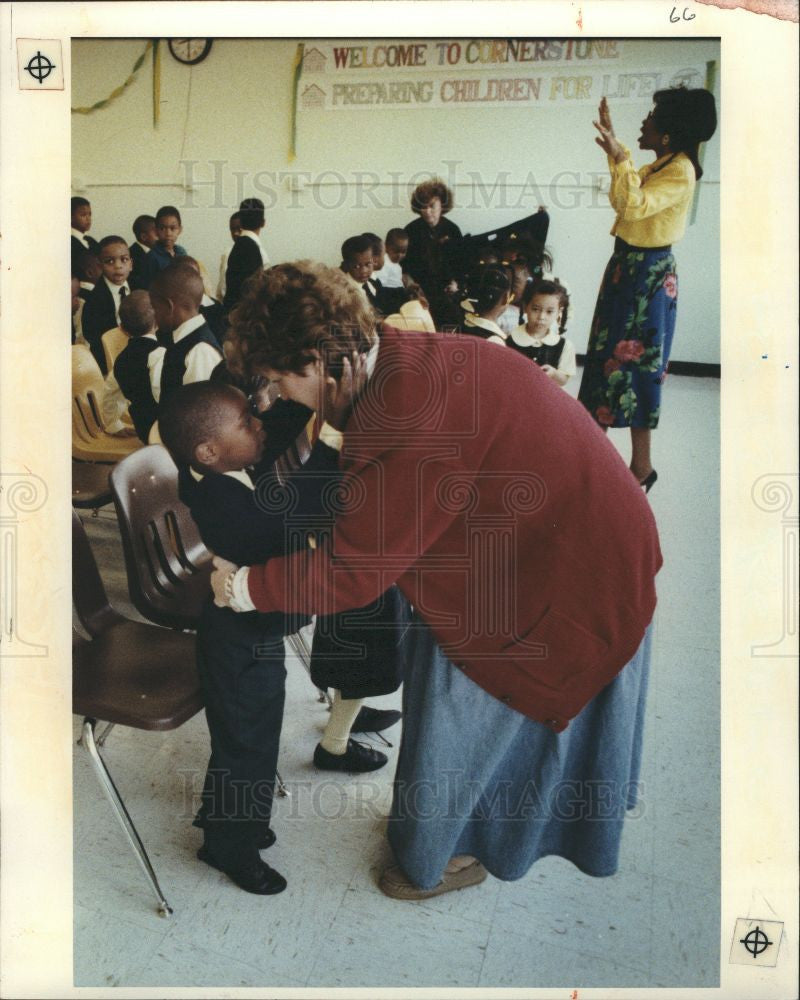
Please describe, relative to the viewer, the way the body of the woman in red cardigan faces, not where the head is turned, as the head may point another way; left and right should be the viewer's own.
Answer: facing to the left of the viewer

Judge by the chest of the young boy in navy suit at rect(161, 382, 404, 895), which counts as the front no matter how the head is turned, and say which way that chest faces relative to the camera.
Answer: to the viewer's right

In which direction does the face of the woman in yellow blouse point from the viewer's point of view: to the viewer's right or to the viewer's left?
to the viewer's left

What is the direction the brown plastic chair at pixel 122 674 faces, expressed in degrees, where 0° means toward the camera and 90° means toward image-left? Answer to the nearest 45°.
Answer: approximately 270°

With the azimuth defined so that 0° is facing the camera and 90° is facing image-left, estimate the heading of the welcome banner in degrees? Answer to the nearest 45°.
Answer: approximately 0°

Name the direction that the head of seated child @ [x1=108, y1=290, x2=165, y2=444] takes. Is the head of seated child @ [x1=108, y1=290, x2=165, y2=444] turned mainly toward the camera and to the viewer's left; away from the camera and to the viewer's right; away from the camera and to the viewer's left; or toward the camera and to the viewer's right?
away from the camera and to the viewer's right

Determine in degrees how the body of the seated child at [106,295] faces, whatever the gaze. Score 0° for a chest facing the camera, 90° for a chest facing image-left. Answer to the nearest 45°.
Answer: approximately 315°

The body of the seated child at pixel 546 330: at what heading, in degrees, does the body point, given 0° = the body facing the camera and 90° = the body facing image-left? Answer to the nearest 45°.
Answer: approximately 0°

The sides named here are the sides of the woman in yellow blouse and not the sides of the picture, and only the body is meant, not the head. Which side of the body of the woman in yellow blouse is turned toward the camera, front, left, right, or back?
left
